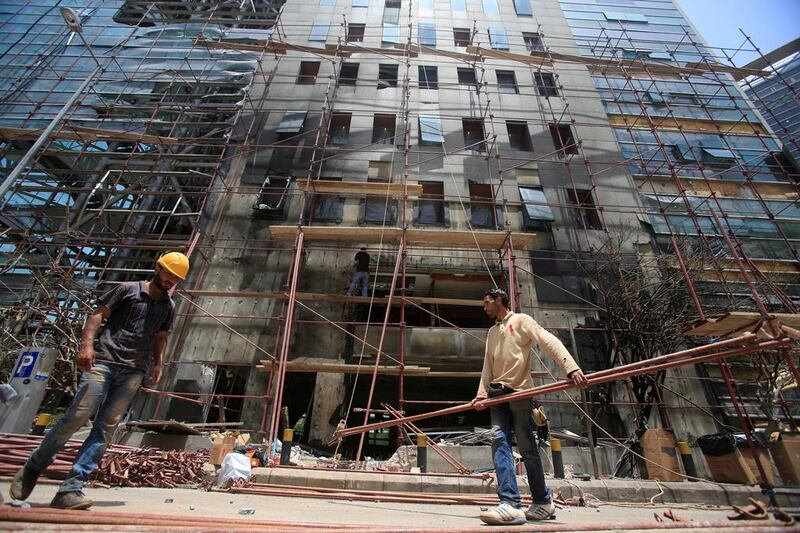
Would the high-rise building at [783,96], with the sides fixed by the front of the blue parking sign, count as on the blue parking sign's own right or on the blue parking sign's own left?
on the blue parking sign's own left

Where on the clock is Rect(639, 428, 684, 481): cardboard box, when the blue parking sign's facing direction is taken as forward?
The cardboard box is roughly at 10 o'clock from the blue parking sign.

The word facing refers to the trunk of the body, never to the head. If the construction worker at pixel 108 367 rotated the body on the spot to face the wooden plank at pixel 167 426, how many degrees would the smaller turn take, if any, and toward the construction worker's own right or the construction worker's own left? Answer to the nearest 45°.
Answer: approximately 135° to the construction worker's own left

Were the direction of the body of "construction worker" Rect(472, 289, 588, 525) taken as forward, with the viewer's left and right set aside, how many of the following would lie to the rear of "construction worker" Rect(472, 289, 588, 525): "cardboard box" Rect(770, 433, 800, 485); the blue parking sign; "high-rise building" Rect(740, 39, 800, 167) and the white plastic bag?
2

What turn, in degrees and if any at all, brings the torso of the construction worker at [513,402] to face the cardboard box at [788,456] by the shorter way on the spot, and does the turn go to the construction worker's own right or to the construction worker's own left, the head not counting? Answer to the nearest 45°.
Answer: approximately 180°

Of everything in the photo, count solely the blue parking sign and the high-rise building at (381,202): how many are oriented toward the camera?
2

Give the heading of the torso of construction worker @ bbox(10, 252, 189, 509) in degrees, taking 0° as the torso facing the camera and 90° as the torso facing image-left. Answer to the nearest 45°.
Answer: approximately 315°

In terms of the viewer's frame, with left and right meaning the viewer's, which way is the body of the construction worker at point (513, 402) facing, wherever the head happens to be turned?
facing the viewer and to the left of the viewer

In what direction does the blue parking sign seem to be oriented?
toward the camera

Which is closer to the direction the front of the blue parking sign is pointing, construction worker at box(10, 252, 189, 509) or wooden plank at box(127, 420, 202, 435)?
the construction worker

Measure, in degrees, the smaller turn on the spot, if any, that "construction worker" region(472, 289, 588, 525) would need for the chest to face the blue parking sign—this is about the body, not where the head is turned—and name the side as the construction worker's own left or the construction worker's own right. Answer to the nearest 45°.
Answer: approximately 45° to the construction worker's own right

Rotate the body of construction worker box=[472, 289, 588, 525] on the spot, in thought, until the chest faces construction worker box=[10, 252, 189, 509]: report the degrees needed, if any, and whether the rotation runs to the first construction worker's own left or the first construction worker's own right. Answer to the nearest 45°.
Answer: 0° — they already face them

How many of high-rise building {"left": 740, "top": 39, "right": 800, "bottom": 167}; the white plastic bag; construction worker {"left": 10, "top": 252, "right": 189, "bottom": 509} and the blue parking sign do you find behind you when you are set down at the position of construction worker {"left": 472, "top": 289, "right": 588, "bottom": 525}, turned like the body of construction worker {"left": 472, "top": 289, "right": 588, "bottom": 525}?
1
